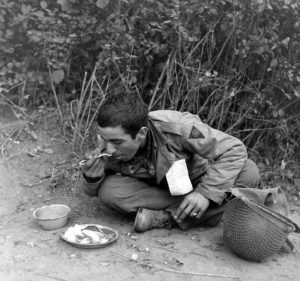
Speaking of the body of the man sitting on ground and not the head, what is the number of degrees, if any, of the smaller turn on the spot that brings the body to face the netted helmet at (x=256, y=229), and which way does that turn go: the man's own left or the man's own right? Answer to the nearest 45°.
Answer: approximately 90° to the man's own left

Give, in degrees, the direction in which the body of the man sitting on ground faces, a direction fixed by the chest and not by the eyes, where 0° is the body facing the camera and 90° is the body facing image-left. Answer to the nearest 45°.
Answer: approximately 45°
